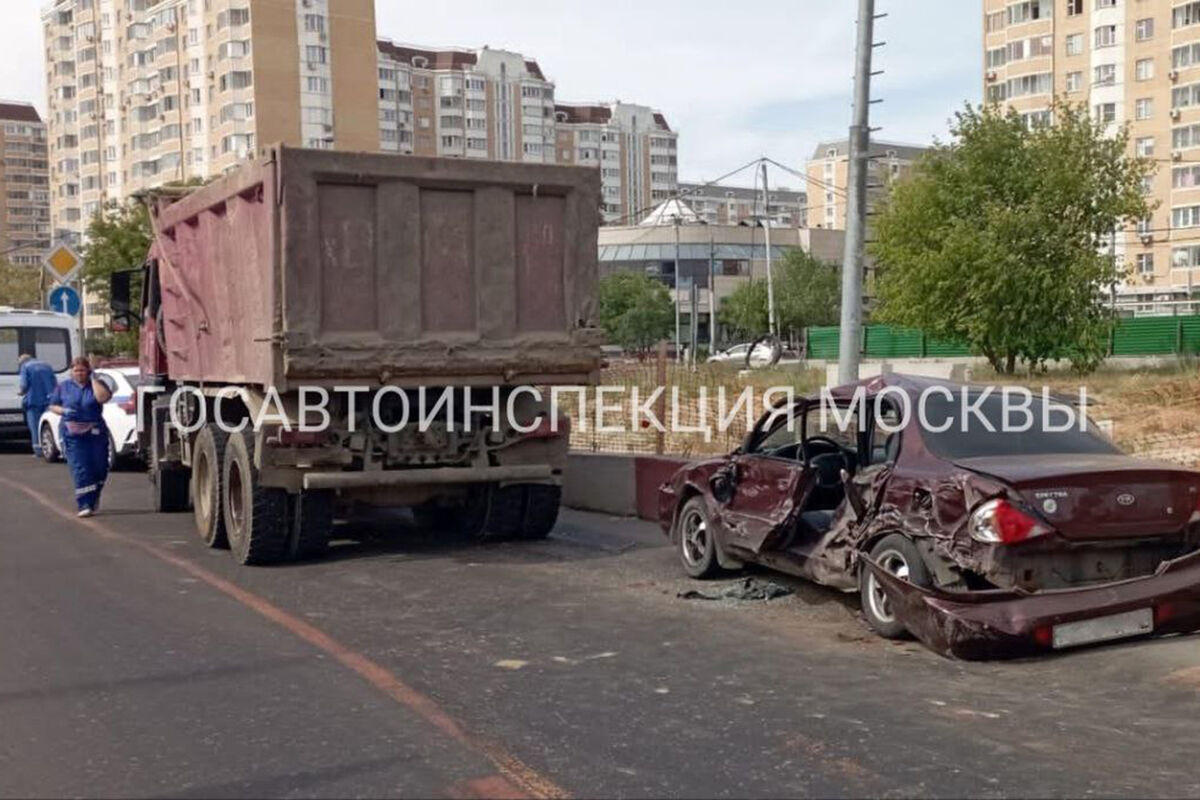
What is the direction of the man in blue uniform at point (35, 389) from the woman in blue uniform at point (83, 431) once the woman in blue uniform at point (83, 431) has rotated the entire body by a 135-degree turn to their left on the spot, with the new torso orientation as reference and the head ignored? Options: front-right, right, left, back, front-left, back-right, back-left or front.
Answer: front-left

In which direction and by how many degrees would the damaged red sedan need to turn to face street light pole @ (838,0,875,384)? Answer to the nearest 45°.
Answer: approximately 45° to its right

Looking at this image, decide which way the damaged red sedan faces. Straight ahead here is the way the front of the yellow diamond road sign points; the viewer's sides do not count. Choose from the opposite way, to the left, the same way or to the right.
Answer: the opposite way
